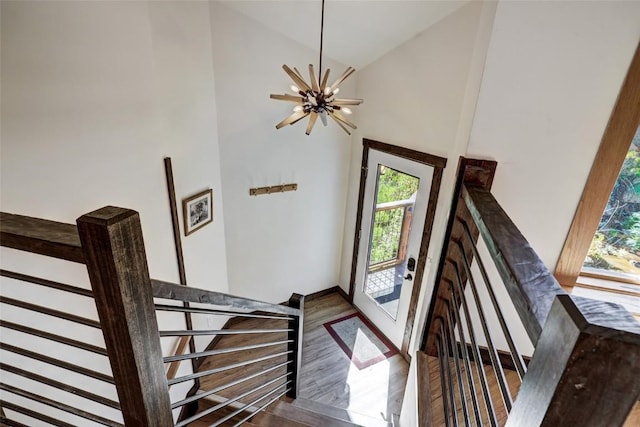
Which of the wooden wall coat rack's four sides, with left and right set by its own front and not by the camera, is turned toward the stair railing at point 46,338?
front

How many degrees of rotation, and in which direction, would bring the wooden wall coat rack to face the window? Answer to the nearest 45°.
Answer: approximately 45° to its left

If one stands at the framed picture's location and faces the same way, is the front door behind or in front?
in front

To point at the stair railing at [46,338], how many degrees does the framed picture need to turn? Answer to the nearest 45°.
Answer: approximately 90° to its right

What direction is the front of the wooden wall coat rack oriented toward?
toward the camera

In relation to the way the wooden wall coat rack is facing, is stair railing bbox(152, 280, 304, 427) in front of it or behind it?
in front

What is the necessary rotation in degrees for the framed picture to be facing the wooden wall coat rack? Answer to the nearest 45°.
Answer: approximately 90° to its left

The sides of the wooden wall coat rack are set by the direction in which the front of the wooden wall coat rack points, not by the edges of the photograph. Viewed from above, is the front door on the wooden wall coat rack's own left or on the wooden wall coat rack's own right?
on the wooden wall coat rack's own left

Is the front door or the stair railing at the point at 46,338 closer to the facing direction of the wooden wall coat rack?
the stair railing

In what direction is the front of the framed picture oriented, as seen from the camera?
facing the viewer and to the right of the viewer

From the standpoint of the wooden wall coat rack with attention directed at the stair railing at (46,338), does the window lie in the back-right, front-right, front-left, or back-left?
front-left

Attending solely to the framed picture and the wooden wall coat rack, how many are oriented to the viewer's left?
0

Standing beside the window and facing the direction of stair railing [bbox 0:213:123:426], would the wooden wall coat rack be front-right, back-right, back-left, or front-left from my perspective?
front-right

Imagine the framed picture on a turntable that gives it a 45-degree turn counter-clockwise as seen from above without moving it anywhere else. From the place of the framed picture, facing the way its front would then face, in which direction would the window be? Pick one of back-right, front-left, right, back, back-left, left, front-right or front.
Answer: front-right

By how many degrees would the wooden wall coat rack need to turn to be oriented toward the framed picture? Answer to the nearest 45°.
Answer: approximately 45° to its right
